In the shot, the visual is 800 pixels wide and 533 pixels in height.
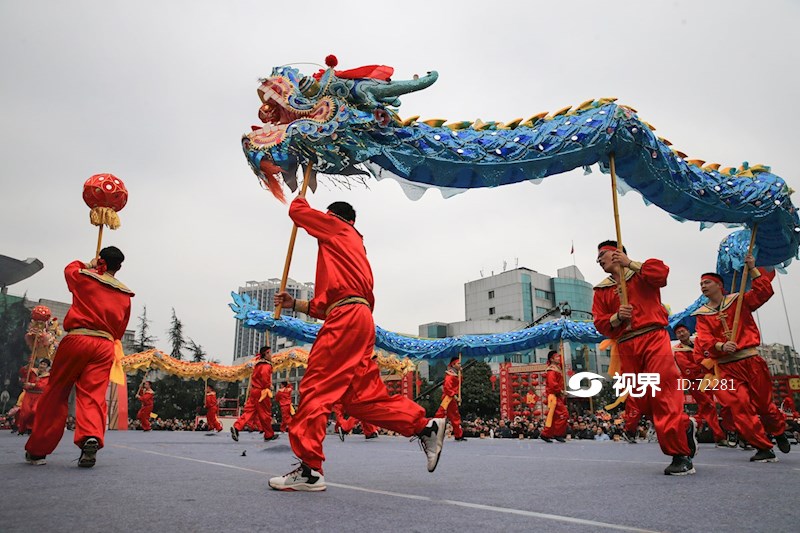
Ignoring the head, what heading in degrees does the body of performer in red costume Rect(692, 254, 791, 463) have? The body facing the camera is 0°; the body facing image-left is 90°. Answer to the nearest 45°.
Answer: approximately 45°

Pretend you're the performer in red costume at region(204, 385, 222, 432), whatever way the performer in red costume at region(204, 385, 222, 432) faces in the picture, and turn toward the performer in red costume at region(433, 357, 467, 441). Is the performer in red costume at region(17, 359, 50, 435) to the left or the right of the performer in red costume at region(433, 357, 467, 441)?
right

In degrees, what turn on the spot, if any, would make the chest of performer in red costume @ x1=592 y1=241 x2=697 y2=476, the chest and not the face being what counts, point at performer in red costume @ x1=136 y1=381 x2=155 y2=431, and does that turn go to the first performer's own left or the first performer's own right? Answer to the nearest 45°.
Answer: approximately 90° to the first performer's own right

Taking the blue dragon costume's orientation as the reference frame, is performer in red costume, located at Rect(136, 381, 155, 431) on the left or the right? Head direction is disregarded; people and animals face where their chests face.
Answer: on its right

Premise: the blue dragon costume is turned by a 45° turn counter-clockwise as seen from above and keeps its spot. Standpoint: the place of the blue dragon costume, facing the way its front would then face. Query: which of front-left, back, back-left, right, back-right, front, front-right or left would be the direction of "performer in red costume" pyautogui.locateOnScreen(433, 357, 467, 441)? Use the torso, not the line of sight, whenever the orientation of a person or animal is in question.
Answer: back-right

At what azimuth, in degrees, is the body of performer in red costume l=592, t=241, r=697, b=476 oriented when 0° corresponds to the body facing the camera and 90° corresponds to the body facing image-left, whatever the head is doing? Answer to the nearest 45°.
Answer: approximately 45°

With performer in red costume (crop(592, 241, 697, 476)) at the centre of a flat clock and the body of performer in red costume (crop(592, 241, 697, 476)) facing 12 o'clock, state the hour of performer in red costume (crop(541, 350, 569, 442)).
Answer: performer in red costume (crop(541, 350, 569, 442)) is roughly at 4 o'clock from performer in red costume (crop(592, 241, 697, 476)).

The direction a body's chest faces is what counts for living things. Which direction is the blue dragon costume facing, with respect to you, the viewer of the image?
facing to the left of the viewer

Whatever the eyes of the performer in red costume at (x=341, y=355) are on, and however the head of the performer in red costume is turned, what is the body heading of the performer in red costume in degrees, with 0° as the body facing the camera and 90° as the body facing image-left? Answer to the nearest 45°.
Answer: approximately 90°
